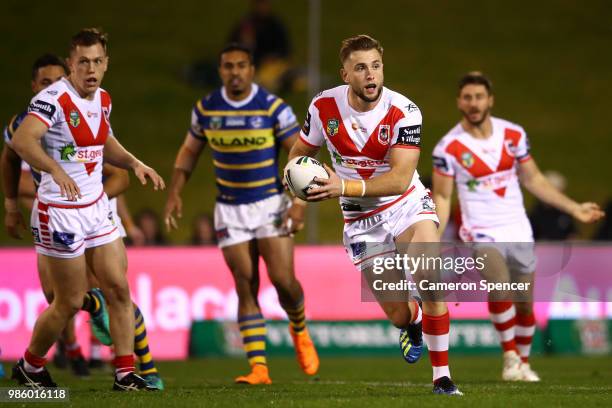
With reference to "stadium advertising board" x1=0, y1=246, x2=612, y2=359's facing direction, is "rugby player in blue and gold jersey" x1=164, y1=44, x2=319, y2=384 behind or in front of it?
in front

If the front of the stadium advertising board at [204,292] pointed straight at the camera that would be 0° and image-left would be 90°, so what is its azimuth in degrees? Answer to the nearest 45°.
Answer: approximately 0°

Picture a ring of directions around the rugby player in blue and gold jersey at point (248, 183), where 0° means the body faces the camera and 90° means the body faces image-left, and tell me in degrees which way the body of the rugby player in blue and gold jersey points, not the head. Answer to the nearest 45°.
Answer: approximately 0°

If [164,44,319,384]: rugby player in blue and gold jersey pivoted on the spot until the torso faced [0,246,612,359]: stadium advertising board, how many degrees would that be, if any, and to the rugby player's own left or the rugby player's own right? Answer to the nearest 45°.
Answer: approximately 180°

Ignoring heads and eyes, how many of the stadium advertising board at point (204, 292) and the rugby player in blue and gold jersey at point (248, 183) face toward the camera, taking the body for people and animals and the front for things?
2
